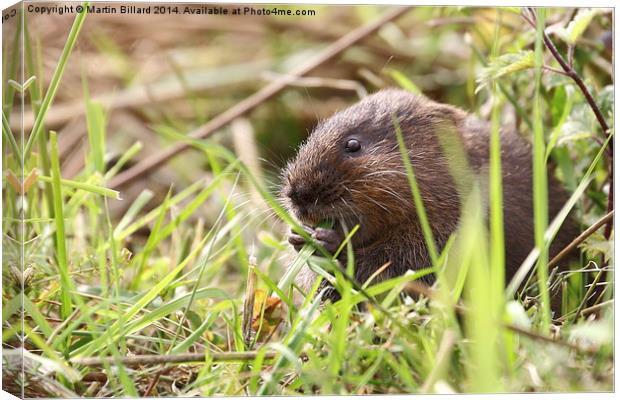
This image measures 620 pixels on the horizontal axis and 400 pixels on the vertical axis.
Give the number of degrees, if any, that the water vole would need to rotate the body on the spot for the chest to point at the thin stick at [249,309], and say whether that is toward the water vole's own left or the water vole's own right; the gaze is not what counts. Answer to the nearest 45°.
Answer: approximately 45° to the water vole's own left

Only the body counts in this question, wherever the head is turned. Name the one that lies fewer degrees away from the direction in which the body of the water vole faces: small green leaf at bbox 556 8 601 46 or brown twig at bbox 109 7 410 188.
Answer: the brown twig

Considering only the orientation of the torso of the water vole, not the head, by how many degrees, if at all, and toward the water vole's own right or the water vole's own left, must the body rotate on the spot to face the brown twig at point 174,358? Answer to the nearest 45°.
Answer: approximately 45° to the water vole's own left

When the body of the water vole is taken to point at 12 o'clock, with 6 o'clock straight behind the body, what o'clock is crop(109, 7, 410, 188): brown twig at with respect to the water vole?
The brown twig is roughly at 2 o'clock from the water vole.

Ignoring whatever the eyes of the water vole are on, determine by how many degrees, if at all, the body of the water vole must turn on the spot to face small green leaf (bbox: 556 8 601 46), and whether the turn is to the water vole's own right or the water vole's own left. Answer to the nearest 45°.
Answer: approximately 180°

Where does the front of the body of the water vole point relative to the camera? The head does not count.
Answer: to the viewer's left

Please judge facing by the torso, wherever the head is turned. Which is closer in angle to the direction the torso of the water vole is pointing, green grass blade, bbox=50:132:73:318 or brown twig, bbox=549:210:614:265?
the green grass blade

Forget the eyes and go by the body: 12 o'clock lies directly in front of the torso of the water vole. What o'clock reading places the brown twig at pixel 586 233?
The brown twig is roughly at 7 o'clock from the water vole.
